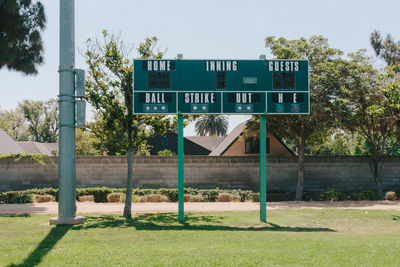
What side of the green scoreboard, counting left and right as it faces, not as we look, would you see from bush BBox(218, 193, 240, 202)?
back

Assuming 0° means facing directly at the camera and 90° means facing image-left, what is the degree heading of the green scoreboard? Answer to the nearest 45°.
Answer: approximately 0°

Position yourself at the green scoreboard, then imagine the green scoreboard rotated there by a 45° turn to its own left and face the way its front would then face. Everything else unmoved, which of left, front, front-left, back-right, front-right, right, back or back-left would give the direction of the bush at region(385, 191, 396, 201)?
left

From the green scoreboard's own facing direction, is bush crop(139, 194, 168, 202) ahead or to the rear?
to the rear

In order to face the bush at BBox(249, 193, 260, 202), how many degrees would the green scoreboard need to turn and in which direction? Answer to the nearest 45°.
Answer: approximately 180°

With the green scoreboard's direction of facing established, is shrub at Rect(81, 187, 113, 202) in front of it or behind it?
behind

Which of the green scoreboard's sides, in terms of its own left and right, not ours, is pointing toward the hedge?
back

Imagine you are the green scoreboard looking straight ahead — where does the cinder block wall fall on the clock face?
The cinder block wall is roughly at 6 o'clock from the green scoreboard.

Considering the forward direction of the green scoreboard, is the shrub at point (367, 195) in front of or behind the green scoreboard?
behind

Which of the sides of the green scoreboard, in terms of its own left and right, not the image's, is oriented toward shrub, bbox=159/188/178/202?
back
